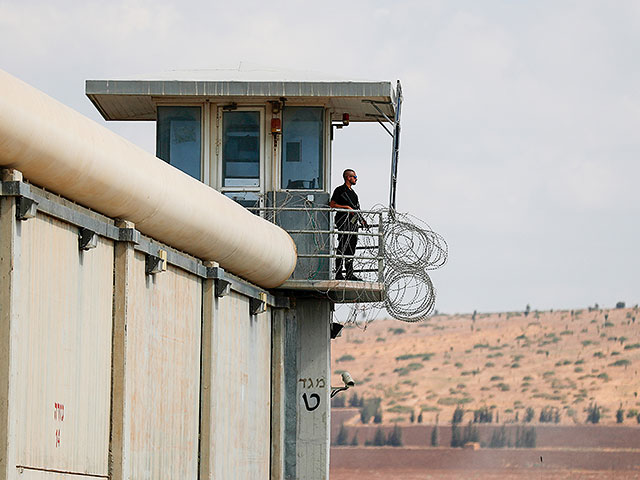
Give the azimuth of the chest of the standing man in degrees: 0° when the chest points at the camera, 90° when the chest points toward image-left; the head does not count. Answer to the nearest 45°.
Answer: approximately 315°

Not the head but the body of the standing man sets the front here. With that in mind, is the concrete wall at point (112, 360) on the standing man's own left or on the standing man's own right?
on the standing man's own right
